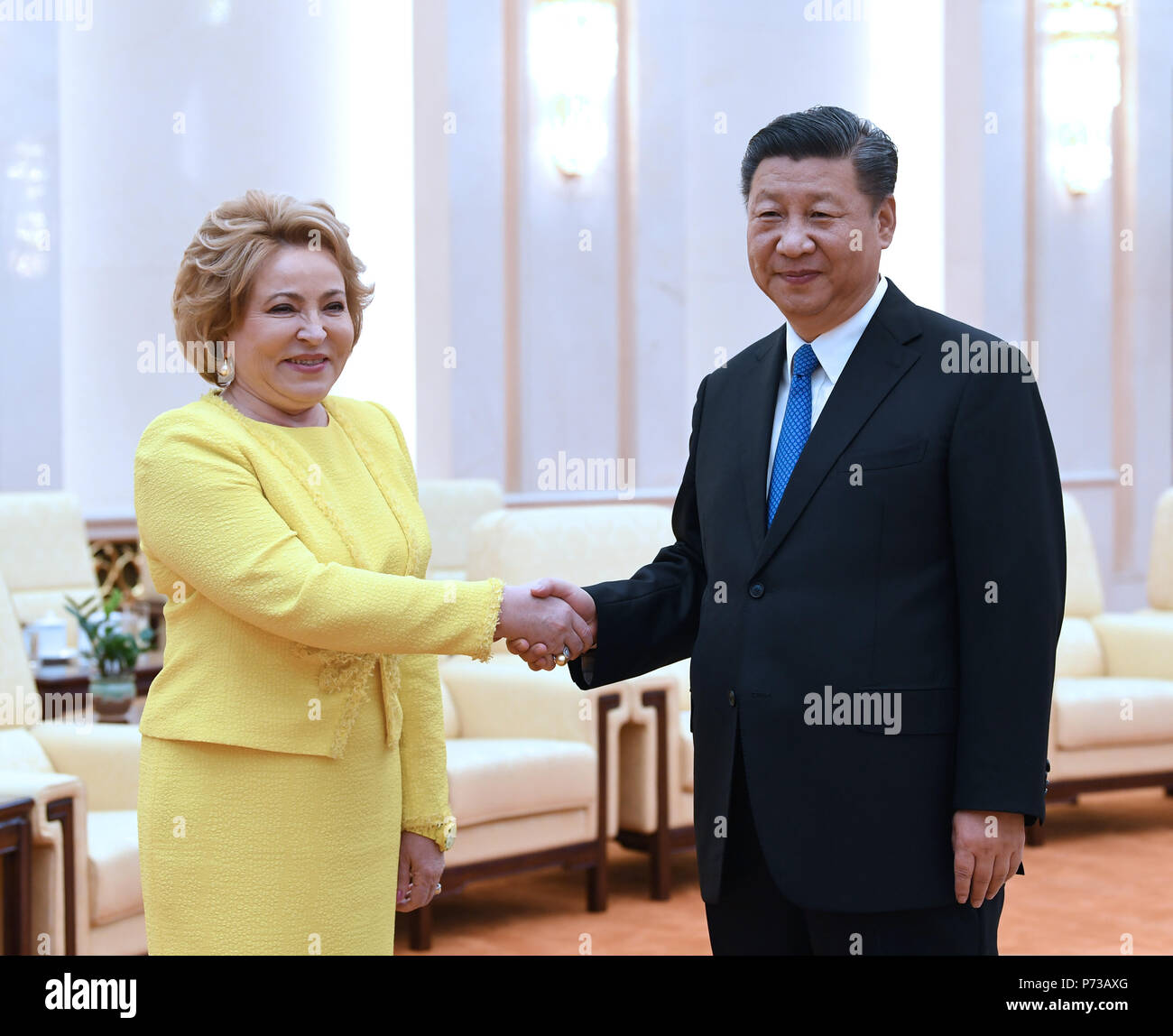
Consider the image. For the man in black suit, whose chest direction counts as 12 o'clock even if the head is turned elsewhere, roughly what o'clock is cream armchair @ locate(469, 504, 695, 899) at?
The cream armchair is roughly at 4 o'clock from the man in black suit.

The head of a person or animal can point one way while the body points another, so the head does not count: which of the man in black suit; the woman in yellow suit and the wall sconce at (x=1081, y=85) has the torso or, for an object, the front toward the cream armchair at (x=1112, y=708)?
the wall sconce

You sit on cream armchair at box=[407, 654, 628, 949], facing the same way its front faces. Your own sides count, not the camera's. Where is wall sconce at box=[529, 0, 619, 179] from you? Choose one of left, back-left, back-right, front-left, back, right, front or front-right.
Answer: back-left

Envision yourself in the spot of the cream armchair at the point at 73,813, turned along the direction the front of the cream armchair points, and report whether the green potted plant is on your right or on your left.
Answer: on your left

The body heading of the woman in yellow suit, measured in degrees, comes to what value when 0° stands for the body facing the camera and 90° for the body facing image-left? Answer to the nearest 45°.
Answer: approximately 315°

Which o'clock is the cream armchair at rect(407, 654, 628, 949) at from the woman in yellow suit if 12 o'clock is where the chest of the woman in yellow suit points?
The cream armchair is roughly at 8 o'clock from the woman in yellow suit.

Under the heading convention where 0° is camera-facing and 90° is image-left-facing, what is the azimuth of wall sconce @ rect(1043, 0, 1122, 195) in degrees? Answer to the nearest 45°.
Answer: approximately 0°

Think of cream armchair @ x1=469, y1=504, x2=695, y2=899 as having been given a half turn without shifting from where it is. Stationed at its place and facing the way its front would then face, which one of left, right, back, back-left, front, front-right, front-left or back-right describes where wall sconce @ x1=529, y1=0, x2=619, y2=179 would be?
front-right

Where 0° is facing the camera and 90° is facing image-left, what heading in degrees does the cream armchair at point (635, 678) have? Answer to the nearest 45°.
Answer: approximately 315°

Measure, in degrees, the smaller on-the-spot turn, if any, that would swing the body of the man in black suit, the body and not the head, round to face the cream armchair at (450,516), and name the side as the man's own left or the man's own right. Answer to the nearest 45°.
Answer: approximately 135° to the man's own right
